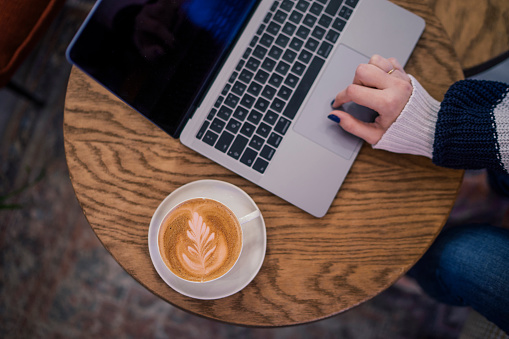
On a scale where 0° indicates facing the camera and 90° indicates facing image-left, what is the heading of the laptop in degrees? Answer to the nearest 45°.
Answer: approximately 315°
